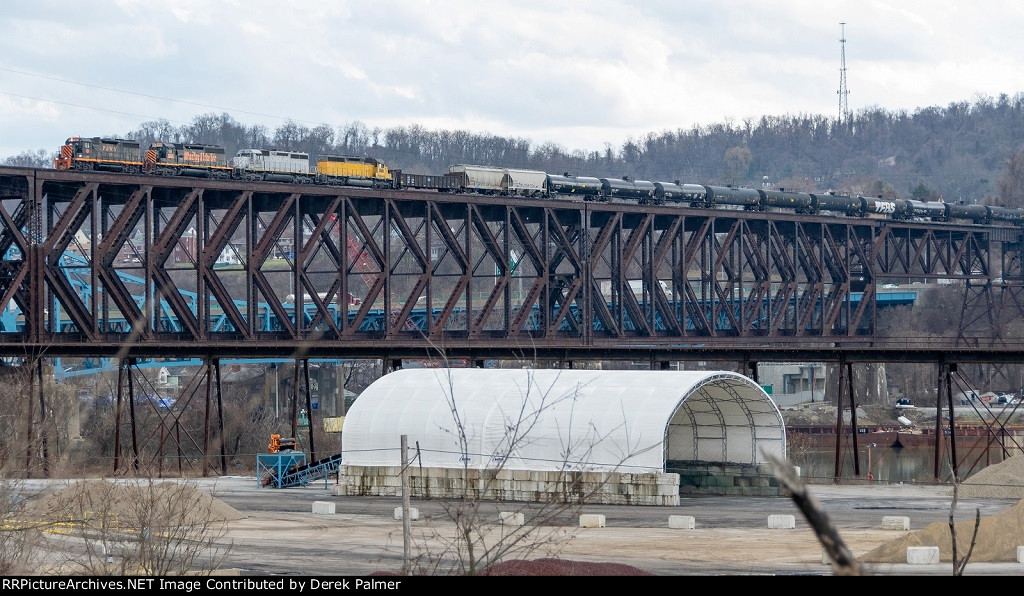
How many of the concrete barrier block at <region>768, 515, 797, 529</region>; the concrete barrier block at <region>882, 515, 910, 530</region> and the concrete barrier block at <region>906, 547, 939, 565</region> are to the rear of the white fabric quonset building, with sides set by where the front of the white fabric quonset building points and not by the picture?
0

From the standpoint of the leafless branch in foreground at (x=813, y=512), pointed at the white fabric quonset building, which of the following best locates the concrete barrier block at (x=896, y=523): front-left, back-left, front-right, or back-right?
front-right

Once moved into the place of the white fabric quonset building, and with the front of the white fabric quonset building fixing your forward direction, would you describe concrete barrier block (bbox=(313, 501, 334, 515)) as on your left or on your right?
on your right

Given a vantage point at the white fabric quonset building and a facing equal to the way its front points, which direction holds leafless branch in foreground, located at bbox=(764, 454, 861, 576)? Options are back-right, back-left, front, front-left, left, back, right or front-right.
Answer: front-right

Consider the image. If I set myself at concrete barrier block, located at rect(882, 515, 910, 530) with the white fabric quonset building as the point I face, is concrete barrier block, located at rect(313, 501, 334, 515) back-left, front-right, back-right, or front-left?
front-left

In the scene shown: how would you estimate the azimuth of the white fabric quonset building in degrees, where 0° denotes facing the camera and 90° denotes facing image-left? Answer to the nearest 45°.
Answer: approximately 315°

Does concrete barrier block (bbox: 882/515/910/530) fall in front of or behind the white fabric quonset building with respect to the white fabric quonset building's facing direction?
in front

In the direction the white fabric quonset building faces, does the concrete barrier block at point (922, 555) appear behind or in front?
in front
